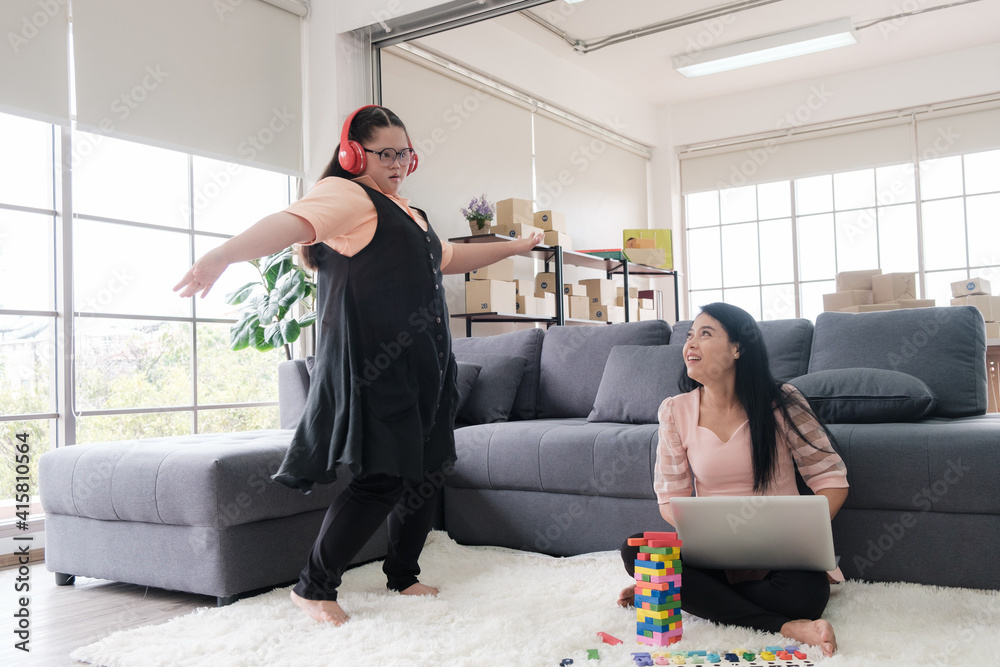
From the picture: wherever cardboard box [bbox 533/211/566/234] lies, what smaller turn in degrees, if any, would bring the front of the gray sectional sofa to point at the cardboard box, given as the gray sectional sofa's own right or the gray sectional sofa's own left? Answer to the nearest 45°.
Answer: approximately 180°

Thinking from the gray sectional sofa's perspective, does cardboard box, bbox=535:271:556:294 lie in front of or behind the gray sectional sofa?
behind

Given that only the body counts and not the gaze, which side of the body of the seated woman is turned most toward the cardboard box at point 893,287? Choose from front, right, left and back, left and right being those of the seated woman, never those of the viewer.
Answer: back

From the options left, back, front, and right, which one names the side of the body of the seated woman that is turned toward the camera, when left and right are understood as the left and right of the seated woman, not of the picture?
front

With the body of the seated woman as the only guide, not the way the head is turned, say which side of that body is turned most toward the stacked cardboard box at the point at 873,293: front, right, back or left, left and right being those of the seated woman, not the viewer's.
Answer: back

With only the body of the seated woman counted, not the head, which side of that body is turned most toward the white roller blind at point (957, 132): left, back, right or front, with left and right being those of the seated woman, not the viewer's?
back

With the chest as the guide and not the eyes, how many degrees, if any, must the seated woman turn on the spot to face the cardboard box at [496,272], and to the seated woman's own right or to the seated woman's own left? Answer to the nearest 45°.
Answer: approximately 135° to the seated woman's own right

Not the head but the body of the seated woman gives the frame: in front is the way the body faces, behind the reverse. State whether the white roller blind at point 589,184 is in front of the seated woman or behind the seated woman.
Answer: behind

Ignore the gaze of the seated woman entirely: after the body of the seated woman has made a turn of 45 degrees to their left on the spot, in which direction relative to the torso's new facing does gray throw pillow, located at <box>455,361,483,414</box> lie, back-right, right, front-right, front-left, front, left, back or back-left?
back

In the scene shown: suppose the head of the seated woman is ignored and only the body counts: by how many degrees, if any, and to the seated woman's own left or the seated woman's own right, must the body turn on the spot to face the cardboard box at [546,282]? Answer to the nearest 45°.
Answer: approximately 180°

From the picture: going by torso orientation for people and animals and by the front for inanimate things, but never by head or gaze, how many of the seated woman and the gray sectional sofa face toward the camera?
2

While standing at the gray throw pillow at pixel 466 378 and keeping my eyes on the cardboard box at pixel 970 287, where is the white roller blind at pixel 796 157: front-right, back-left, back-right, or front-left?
front-left

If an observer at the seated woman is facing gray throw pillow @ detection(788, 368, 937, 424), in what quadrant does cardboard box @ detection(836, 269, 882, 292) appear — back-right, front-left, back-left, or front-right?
front-left

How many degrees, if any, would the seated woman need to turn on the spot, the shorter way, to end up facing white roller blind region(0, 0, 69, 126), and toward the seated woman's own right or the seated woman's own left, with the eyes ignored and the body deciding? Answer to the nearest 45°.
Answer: approximately 90° to the seated woman's own right

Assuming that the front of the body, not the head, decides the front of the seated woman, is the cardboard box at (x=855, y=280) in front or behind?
behind

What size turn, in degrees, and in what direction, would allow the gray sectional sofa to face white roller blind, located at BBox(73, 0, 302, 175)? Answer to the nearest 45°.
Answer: approximately 135° to its right

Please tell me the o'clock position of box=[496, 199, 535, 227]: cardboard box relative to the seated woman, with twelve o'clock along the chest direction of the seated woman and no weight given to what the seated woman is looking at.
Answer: The cardboard box is roughly at 5 o'clock from the seated woman.

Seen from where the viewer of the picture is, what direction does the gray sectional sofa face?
facing the viewer

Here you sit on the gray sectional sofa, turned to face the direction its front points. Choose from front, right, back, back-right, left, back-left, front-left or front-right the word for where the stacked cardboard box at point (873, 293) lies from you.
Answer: back-left
